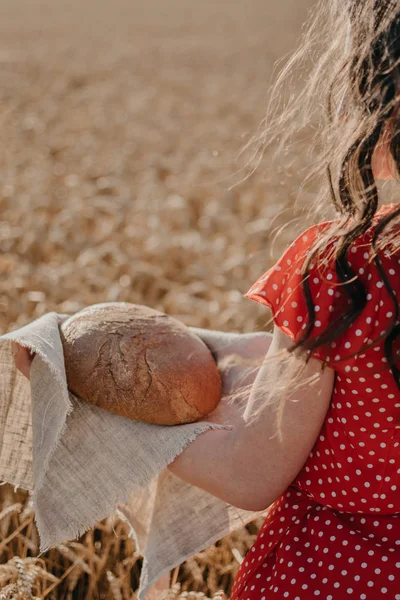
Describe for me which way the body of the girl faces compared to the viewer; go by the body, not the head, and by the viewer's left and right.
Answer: facing away from the viewer and to the left of the viewer
